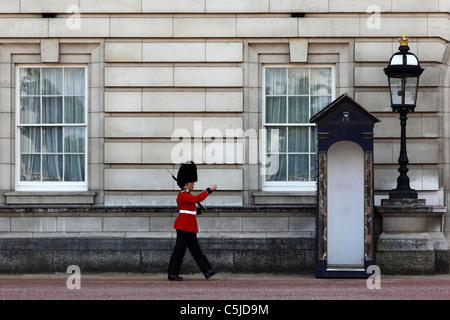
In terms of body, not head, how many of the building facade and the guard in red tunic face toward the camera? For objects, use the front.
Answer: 1

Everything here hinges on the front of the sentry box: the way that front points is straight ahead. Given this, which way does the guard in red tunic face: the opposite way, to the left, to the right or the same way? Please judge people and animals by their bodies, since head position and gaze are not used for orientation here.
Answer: to the left

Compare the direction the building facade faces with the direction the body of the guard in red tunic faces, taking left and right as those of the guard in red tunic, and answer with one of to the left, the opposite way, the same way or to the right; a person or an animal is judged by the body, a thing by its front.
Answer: to the right

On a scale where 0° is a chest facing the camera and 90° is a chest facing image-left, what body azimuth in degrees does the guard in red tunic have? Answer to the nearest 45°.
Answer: approximately 270°

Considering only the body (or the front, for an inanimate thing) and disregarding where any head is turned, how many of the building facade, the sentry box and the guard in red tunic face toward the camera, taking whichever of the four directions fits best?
2
